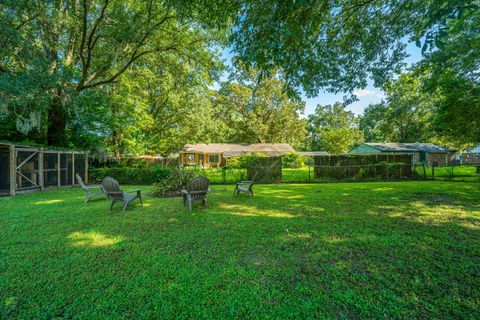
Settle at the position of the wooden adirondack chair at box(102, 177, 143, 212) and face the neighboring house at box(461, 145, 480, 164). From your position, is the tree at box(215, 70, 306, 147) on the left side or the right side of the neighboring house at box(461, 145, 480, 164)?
left

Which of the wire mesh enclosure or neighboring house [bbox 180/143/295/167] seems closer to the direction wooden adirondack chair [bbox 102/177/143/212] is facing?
the neighboring house

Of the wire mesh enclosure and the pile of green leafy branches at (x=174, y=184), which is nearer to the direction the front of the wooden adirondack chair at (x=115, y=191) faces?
the pile of green leafy branches

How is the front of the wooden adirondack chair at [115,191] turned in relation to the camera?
facing away from the viewer and to the right of the viewer

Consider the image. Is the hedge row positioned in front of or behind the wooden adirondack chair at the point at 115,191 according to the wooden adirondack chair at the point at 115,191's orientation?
in front

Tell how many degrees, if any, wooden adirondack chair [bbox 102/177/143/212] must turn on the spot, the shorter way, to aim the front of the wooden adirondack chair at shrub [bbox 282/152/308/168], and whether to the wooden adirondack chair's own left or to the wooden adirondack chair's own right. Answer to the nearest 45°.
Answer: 0° — it already faces it

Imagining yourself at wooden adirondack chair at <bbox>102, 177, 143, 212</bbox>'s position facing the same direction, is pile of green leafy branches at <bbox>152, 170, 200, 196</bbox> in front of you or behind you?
in front

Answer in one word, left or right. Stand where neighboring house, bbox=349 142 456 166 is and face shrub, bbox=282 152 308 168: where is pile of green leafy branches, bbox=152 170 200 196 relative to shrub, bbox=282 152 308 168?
left

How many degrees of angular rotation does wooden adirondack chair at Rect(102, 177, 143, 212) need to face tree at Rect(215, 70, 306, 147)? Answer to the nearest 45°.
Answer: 0° — it already faces it

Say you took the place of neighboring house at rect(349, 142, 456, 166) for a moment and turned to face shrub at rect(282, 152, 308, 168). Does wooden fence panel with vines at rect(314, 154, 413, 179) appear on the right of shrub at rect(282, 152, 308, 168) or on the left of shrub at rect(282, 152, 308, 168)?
left

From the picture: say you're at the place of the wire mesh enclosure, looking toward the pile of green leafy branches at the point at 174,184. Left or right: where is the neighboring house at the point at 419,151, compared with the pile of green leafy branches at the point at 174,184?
left
